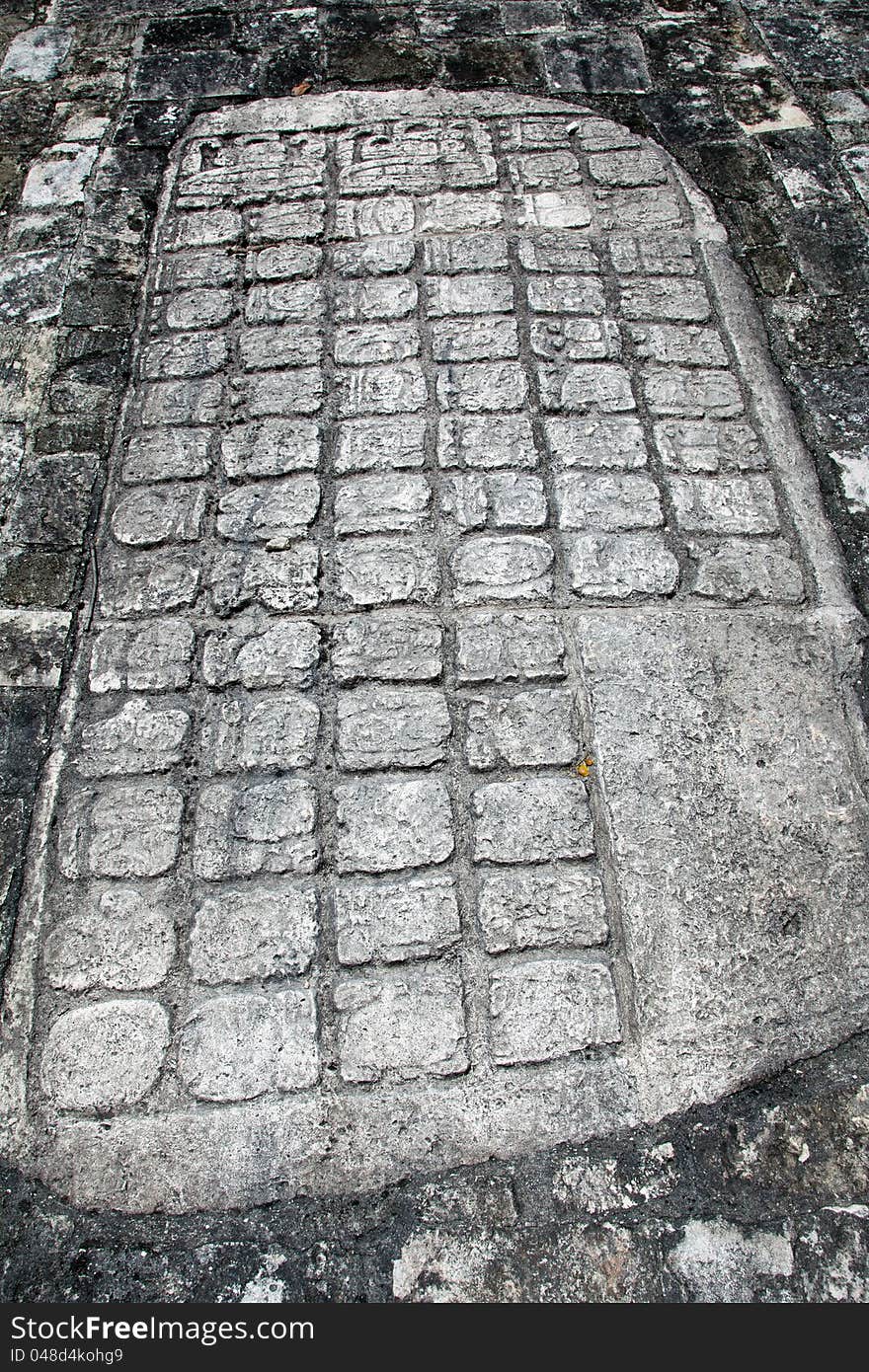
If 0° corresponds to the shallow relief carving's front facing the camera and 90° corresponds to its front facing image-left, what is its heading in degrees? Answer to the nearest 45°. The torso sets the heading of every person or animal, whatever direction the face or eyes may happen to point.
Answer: approximately 0°
